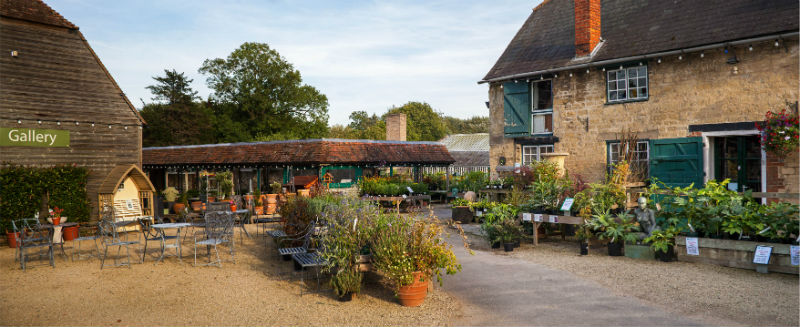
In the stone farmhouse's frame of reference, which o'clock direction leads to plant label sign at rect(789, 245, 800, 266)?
The plant label sign is roughly at 10 o'clock from the stone farmhouse.

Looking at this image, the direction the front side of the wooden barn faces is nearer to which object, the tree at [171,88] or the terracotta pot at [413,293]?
the terracotta pot

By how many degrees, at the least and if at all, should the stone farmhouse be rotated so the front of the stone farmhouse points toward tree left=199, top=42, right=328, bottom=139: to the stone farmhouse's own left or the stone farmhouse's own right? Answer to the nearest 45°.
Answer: approximately 90° to the stone farmhouse's own right

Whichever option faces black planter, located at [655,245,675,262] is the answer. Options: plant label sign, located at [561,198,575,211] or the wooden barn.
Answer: the wooden barn

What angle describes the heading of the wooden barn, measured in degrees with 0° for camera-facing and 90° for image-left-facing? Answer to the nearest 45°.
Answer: approximately 315°

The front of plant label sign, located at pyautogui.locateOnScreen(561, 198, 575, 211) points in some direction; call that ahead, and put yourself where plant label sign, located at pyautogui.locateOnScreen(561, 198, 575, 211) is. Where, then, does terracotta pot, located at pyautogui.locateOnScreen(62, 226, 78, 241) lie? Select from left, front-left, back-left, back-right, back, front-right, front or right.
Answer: front-right

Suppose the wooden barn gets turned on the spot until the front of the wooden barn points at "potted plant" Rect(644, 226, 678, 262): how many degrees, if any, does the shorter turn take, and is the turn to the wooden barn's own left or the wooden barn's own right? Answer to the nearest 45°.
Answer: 0° — it already faces it

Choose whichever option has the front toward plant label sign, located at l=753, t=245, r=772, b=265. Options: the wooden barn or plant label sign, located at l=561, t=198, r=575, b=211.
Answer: the wooden barn

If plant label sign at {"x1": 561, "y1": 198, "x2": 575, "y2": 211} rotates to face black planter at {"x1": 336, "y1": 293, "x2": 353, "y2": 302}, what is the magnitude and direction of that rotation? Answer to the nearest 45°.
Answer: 0° — it already faces it

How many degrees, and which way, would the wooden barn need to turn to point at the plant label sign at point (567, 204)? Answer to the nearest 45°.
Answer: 0° — it already faces it

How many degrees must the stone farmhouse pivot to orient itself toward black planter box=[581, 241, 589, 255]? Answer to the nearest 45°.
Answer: approximately 45° to its left

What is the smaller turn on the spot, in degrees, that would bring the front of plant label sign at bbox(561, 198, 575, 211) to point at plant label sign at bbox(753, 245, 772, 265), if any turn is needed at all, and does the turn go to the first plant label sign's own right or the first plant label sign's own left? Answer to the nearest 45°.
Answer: approximately 90° to the first plant label sign's own left

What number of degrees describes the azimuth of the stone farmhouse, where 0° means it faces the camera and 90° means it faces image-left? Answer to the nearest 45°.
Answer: approximately 45°
